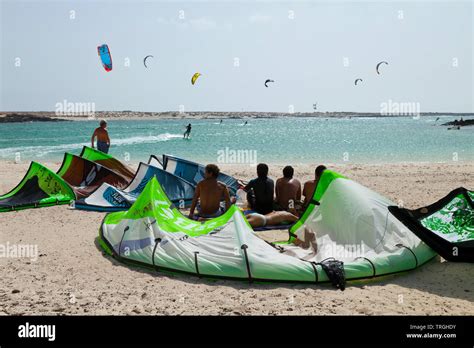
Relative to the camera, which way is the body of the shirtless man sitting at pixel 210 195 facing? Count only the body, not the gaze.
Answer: away from the camera

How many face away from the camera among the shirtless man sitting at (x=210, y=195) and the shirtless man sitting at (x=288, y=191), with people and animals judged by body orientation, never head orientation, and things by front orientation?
2

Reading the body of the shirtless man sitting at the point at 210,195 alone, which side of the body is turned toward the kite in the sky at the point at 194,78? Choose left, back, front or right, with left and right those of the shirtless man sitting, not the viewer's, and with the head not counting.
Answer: front

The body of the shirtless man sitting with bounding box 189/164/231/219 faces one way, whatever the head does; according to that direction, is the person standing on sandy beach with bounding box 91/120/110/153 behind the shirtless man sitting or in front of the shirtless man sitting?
in front

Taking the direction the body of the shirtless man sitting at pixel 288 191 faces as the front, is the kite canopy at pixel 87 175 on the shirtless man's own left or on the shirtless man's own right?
on the shirtless man's own left

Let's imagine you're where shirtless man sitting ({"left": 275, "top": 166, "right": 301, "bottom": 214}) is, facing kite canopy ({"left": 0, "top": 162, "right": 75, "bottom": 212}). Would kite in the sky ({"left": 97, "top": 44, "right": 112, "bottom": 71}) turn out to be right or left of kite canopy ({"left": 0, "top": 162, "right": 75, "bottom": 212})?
right

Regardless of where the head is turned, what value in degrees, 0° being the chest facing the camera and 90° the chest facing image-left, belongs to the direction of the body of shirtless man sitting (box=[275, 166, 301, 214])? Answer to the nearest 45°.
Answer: approximately 180°

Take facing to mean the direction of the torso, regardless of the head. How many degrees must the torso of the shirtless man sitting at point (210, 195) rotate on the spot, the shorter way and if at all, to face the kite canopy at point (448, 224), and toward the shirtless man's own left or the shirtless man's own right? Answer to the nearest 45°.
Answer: approximately 135° to the shirtless man's own right
